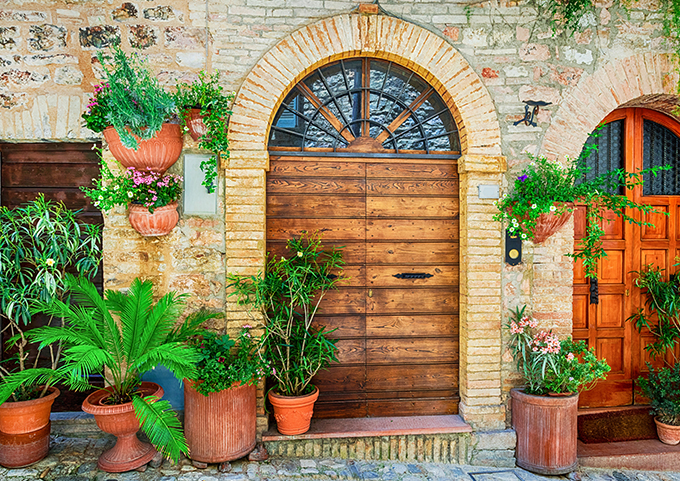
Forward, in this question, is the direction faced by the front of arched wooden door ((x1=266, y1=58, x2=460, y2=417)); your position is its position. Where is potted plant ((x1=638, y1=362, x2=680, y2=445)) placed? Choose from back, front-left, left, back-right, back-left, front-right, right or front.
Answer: left

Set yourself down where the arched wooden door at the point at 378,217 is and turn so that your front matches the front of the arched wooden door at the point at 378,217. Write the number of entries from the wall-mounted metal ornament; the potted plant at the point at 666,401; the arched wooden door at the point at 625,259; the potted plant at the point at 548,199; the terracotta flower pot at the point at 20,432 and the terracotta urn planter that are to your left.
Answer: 4

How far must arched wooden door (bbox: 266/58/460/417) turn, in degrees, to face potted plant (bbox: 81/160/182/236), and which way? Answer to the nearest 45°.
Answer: approximately 90° to its right

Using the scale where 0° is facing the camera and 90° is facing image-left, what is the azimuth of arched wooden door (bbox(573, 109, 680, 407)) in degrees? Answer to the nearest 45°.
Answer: approximately 0°

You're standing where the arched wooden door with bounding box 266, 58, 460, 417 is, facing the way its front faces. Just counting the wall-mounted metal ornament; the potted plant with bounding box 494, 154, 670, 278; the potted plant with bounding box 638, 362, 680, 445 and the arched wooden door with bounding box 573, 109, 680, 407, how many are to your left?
4

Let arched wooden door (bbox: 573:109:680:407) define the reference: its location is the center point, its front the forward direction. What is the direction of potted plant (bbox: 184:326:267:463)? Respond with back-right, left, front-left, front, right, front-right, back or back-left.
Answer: front-right

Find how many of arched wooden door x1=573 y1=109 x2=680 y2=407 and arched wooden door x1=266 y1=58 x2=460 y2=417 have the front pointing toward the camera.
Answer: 2

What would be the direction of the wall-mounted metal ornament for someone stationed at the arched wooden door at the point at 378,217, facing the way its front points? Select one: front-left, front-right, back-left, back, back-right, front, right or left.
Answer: left

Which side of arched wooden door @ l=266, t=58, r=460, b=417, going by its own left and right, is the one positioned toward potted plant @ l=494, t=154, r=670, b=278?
left

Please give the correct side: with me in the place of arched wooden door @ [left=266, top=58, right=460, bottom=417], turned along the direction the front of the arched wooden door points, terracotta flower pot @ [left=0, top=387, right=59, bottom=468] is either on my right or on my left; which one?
on my right

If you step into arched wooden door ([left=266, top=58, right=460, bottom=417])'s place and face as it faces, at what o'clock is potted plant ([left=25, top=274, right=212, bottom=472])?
The potted plant is roughly at 2 o'clock from the arched wooden door.

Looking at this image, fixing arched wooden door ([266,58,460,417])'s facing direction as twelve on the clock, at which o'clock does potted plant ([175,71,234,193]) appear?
The potted plant is roughly at 2 o'clock from the arched wooden door.

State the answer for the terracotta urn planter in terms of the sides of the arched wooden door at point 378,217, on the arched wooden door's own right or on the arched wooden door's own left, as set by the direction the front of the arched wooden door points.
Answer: on the arched wooden door's own right
